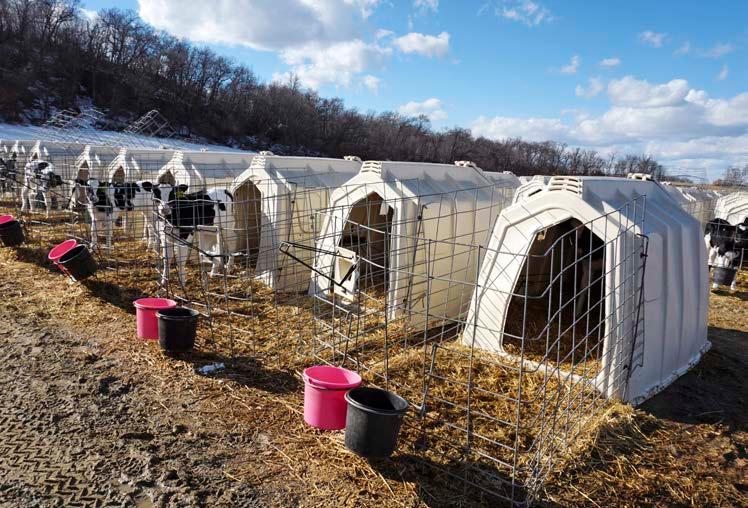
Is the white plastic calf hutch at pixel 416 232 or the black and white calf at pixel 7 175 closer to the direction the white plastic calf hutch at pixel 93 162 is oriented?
the black and white calf

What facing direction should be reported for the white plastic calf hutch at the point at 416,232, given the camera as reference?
facing the viewer and to the left of the viewer

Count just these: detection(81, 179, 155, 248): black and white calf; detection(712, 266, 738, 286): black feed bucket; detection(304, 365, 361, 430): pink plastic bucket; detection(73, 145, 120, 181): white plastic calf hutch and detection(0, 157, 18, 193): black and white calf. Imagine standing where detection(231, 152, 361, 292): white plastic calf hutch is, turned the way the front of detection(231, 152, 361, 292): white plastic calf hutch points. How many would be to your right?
3

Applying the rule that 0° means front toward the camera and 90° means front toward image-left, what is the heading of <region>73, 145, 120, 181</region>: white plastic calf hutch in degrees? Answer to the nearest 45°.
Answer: approximately 45°

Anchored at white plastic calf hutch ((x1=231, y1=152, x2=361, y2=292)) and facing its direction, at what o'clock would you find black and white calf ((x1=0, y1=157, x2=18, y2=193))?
The black and white calf is roughly at 3 o'clock from the white plastic calf hutch.

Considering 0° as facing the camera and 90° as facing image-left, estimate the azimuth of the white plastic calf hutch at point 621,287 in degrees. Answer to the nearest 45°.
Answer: approximately 45°
